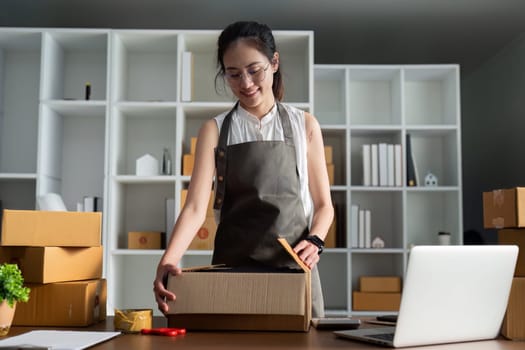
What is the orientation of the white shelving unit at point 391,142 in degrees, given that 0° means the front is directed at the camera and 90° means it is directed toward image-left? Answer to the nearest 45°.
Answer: approximately 0°

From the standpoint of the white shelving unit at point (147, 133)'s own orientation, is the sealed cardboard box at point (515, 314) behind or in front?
in front

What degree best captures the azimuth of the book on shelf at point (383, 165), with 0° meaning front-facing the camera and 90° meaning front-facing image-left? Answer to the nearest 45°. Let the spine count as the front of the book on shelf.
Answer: approximately 0°

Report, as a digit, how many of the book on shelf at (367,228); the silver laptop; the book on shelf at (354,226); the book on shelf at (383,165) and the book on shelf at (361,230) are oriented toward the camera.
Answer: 4

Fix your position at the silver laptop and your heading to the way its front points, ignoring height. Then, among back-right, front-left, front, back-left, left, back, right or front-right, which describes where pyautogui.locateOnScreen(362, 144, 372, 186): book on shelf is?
front-right

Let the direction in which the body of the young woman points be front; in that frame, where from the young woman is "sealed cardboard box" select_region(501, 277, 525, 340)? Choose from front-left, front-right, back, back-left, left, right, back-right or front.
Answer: front-left

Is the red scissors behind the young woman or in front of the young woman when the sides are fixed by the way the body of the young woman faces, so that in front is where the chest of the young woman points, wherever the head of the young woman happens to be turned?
in front

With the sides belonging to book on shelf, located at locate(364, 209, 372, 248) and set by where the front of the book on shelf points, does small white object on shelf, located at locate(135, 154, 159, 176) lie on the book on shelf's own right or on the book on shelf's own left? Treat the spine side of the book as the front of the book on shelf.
on the book on shelf's own right

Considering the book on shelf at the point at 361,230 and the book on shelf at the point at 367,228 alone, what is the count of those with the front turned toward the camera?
2
